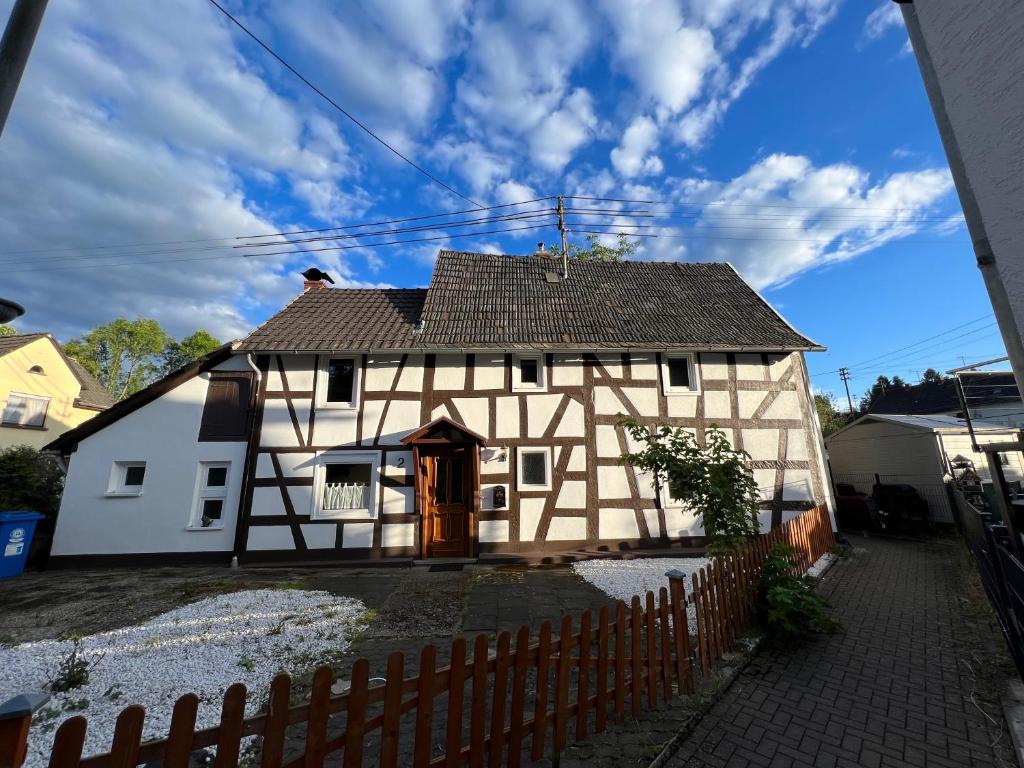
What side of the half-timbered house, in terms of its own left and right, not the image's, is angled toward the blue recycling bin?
right

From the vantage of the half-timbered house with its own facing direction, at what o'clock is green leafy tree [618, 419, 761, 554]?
The green leafy tree is roughly at 11 o'clock from the half-timbered house.

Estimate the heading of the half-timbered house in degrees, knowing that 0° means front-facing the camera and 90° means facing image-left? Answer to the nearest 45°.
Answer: approximately 0°

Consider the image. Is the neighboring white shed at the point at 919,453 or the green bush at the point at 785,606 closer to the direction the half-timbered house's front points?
the green bush

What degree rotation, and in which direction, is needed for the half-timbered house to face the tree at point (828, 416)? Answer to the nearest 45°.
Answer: approximately 135° to its left

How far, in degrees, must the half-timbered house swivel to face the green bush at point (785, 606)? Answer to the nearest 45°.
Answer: approximately 45° to its left

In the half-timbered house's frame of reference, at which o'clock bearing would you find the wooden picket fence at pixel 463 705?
The wooden picket fence is roughly at 12 o'clock from the half-timbered house.

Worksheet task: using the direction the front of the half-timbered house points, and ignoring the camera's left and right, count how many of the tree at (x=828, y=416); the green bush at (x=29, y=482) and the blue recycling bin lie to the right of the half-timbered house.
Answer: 2

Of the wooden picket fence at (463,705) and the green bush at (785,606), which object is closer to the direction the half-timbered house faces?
the wooden picket fence

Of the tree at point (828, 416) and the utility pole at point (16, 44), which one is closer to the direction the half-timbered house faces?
the utility pole

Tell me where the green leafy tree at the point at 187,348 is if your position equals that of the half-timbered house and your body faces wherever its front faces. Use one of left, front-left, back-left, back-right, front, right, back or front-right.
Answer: back-right
